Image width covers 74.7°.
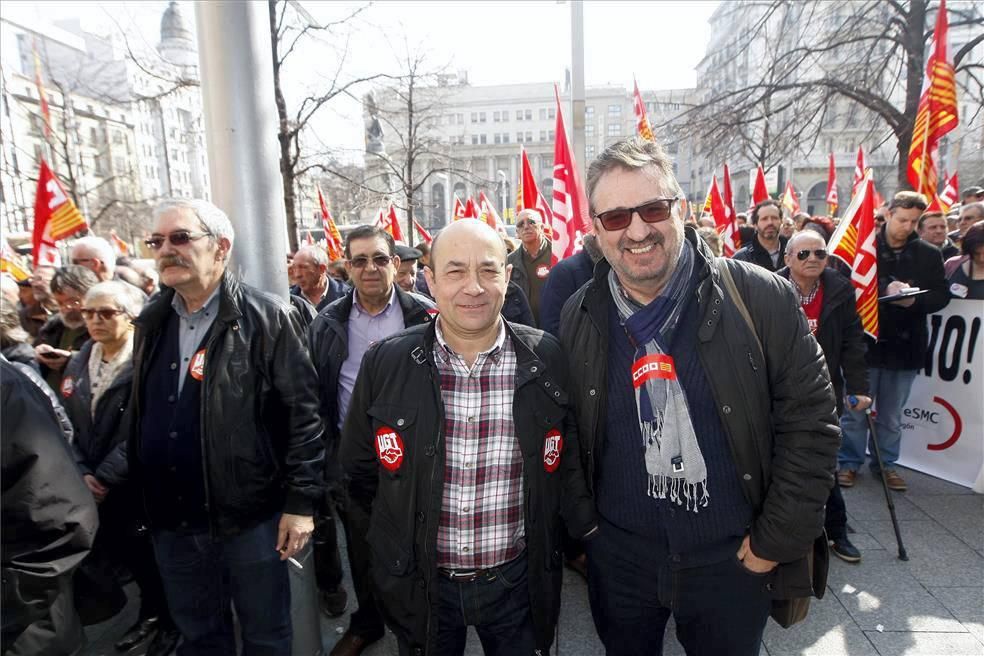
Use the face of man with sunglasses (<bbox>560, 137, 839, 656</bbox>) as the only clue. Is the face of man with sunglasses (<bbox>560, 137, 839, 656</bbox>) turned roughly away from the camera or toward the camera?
toward the camera

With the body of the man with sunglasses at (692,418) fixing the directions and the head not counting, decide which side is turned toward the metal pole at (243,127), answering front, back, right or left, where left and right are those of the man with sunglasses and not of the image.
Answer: right

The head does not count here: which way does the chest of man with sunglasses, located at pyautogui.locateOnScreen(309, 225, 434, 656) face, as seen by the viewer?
toward the camera

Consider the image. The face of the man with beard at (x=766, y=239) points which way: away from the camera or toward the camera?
toward the camera

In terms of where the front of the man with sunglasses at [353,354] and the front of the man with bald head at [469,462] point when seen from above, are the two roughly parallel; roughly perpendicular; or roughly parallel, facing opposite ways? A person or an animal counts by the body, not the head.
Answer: roughly parallel

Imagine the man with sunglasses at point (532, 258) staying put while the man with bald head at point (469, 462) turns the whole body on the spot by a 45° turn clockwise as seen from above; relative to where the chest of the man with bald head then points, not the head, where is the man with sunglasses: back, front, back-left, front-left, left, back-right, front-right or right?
back-right

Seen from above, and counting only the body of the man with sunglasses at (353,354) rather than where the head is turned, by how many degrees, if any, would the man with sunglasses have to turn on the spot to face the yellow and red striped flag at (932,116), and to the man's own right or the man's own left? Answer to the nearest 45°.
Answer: approximately 90° to the man's own left

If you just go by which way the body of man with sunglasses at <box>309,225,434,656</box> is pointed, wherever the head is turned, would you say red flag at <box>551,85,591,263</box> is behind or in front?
behind

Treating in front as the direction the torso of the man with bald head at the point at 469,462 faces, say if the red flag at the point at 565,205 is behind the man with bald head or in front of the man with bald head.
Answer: behind

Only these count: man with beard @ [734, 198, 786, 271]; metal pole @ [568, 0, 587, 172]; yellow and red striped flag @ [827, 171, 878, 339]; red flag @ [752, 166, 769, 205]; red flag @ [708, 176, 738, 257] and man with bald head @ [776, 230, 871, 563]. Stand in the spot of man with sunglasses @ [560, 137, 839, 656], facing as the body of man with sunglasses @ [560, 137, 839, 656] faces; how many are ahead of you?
0

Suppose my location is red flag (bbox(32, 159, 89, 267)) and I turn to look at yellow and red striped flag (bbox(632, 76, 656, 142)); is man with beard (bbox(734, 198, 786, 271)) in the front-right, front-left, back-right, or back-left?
front-right

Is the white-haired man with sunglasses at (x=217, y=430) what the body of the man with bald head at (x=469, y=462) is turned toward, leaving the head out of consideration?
no

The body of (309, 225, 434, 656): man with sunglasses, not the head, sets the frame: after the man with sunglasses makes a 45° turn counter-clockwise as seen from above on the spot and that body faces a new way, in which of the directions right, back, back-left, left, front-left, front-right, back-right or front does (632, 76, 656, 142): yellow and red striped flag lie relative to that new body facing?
left

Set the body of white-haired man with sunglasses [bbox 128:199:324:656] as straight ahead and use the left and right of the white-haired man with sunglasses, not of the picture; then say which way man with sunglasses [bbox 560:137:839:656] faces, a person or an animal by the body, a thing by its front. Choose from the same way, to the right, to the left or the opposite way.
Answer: the same way

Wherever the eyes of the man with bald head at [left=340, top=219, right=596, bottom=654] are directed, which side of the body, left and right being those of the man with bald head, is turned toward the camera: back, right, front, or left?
front

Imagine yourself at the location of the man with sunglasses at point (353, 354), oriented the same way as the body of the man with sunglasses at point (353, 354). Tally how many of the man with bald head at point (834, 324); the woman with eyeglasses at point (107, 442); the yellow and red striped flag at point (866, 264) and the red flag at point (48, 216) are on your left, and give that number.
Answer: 2

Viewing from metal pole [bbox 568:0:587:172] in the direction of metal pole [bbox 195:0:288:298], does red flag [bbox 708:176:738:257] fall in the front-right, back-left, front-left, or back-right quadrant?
front-left

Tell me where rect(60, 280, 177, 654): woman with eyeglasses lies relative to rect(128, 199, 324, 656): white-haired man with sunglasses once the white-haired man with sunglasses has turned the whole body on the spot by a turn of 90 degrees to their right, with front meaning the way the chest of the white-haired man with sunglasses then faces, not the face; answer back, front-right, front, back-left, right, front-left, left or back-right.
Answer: front

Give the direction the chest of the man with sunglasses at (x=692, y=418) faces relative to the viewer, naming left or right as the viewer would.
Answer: facing the viewer
